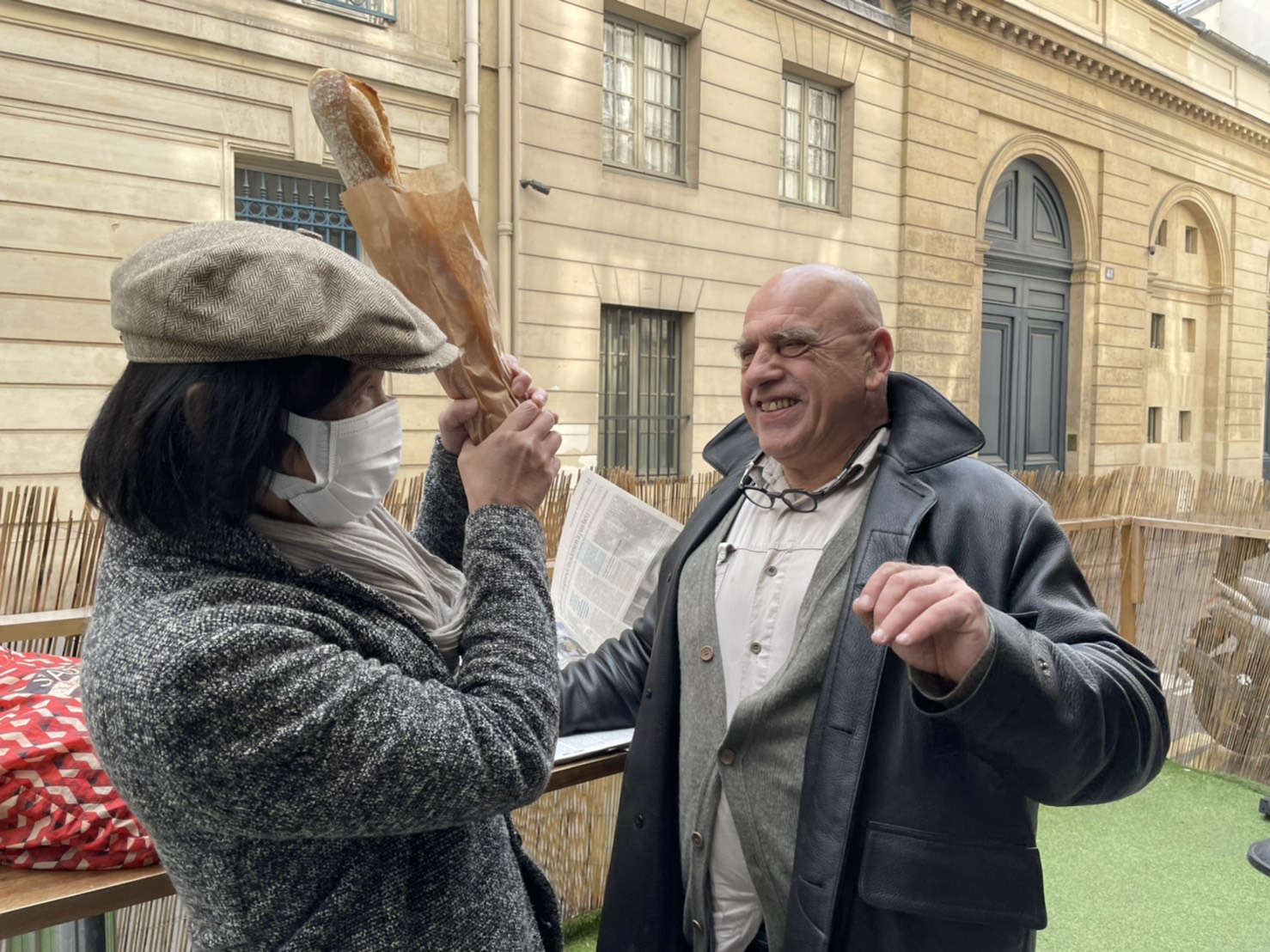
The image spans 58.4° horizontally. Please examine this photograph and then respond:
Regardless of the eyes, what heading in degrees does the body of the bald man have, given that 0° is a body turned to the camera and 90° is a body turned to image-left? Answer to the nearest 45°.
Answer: approximately 45°

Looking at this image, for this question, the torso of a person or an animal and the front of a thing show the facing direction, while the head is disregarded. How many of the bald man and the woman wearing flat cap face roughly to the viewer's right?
1

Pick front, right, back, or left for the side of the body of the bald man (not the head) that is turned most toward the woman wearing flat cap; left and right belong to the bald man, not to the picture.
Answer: front

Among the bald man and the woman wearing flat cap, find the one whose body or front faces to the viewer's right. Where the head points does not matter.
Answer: the woman wearing flat cap

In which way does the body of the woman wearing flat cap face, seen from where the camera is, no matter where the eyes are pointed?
to the viewer's right

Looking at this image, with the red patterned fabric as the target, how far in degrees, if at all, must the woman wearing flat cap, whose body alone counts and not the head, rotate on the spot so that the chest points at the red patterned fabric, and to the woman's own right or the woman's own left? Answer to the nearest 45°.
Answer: approximately 135° to the woman's own left

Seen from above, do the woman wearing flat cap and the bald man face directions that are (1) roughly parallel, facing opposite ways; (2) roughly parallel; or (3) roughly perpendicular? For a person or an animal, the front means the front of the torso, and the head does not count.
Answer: roughly parallel, facing opposite ways

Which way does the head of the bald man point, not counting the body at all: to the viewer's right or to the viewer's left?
to the viewer's left

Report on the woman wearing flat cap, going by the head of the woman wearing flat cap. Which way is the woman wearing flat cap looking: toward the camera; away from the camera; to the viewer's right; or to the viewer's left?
to the viewer's right

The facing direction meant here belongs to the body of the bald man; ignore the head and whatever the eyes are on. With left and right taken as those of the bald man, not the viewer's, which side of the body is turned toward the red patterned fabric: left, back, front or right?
front
